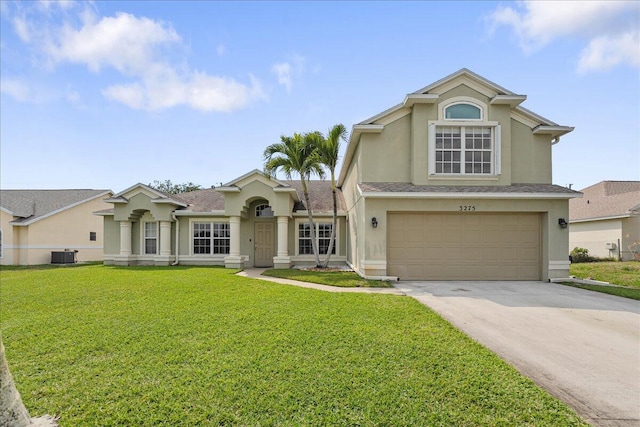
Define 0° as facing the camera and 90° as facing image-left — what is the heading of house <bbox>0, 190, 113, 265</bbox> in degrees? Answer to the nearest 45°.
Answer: approximately 45°

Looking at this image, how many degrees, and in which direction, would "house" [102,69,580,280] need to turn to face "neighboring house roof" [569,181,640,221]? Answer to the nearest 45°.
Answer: approximately 135° to its left

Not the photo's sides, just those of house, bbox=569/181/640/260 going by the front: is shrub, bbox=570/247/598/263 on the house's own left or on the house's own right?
on the house's own right

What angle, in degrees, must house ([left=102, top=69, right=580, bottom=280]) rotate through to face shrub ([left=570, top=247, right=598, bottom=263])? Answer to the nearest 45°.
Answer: approximately 135° to its left

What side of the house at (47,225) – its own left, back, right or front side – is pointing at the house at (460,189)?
left

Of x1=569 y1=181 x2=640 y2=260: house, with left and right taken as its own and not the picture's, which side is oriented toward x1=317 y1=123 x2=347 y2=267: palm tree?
right

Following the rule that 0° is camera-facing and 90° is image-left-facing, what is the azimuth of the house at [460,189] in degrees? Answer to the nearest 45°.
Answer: approximately 0°
